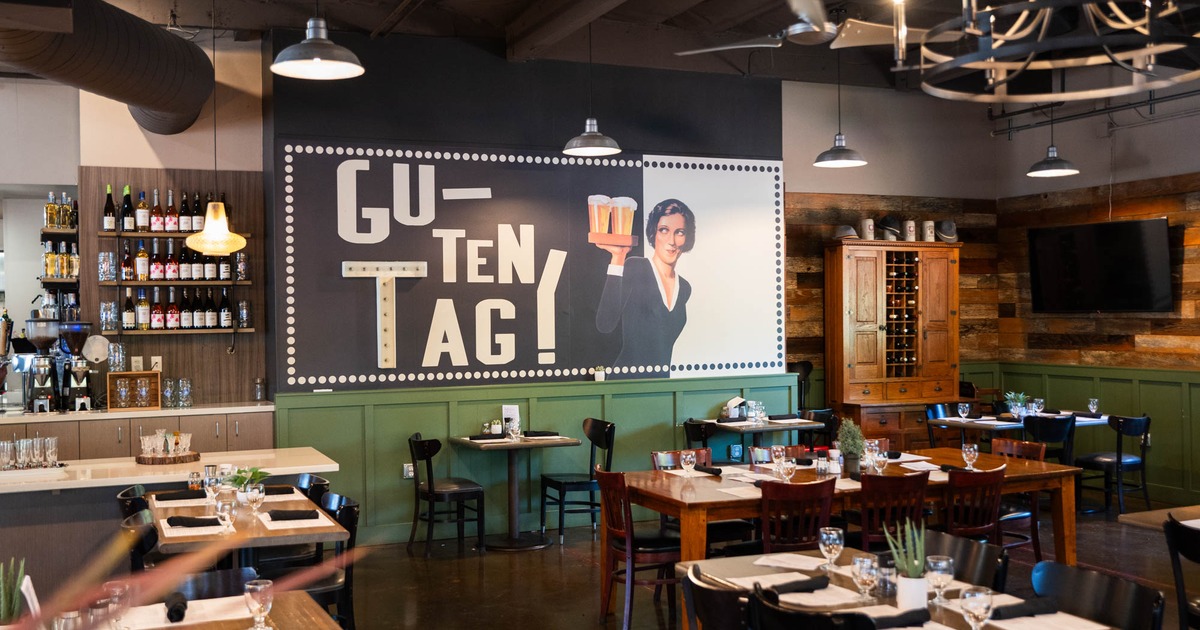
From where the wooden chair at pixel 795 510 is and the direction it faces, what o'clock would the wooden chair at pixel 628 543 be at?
the wooden chair at pixel 628 543 is roughly at 9 o'clock from the wooden chair at pixel 795 510.

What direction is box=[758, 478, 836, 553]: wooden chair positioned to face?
away from the camera

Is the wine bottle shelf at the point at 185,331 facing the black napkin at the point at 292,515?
yes

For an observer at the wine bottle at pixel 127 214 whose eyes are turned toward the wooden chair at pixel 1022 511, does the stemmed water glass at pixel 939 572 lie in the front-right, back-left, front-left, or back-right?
front-right

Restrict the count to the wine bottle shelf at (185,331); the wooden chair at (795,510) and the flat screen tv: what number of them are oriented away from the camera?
1

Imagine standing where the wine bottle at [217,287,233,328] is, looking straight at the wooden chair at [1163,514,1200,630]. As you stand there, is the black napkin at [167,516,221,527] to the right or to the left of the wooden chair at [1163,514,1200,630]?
right

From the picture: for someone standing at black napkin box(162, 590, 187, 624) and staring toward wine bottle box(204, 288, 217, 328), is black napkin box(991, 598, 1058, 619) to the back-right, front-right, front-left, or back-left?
back-right

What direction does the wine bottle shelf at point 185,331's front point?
toward the camera

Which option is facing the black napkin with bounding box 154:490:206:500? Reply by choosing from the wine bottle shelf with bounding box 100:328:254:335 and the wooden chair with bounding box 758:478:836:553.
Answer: the wine bottle shelf

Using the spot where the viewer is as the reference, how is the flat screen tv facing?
facing the viewer and to the left of the viewer

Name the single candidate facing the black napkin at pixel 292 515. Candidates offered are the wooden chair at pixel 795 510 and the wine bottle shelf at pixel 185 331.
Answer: the wine bottle shelf

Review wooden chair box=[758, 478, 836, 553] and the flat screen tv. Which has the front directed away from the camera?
the wooden chair

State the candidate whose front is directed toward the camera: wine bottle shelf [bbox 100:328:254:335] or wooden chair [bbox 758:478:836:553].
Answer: the wine bottle shelf

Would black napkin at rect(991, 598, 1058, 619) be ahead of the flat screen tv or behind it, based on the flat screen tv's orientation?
ahead

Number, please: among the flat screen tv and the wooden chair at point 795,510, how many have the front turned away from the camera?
1

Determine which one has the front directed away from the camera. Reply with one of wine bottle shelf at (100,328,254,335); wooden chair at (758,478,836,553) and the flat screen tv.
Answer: the wooden chair
